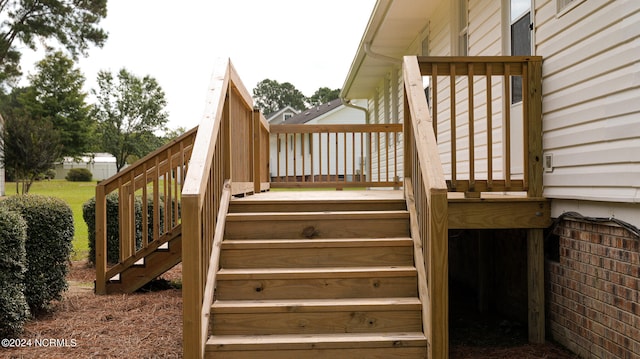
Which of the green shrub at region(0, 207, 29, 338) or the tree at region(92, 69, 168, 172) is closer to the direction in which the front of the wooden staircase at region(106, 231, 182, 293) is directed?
the green shrub

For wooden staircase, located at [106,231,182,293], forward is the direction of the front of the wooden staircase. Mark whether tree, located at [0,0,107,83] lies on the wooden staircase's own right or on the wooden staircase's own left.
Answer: on the wooden staircase's own right

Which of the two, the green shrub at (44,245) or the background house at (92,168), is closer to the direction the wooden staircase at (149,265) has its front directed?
the green shrub

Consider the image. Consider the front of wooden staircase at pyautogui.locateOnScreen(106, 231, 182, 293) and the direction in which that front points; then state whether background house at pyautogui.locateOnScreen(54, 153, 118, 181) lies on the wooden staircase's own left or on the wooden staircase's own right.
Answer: on the wooden staircase's own right

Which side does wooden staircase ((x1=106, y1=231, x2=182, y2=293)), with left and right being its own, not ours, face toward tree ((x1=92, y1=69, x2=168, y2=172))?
right

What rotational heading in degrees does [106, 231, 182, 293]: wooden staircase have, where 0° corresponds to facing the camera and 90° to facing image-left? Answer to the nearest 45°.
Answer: approximately 90°

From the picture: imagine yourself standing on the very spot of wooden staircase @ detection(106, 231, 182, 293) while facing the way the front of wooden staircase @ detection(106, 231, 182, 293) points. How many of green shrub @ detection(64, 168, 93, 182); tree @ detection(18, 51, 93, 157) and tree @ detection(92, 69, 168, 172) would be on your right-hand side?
3

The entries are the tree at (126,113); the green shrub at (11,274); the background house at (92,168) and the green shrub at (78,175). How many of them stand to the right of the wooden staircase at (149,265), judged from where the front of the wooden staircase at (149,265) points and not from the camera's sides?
3

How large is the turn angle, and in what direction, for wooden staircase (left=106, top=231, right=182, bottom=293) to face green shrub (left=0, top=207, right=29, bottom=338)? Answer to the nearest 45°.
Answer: approximately 45° to its left
